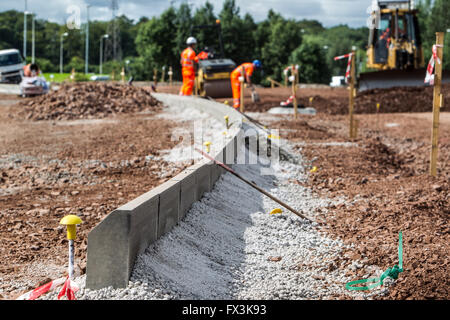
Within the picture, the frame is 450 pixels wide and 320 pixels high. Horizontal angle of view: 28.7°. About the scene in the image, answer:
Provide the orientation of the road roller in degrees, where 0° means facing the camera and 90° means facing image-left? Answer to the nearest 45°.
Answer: approximately 0°

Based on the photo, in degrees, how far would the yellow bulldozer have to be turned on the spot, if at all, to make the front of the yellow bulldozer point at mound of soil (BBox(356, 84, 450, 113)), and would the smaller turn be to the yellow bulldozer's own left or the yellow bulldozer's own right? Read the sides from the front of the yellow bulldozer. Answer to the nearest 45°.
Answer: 0° — it already faces it

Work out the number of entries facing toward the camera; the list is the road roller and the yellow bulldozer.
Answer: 2

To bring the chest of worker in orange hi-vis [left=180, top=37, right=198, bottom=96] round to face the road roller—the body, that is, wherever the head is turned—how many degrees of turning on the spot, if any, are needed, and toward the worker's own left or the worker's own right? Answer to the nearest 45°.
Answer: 0° — they already face it

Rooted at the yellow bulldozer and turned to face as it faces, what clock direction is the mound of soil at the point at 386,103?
The mound of soil is roughly at 12 o'clock from the yellow bulldozer.
